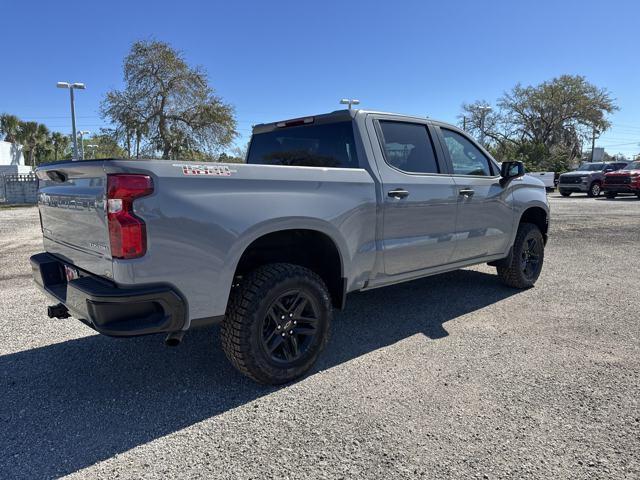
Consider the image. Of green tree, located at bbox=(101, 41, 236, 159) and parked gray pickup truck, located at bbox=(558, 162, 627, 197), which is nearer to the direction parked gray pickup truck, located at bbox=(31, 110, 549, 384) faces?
the parked gray pickup truck

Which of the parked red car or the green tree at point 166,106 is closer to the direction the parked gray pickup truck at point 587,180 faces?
the green tree

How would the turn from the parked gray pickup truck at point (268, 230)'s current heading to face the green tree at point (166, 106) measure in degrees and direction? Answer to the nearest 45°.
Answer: approximately 45° to its left

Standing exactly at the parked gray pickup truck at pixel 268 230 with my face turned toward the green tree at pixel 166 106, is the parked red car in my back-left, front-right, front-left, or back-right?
front-right

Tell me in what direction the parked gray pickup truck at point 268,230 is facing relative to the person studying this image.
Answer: facing away from the viewer and to the right of the viewer

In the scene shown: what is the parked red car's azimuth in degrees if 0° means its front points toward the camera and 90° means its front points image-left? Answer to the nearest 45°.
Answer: approximately 45°

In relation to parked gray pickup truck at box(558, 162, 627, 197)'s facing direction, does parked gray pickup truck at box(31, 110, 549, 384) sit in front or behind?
in front

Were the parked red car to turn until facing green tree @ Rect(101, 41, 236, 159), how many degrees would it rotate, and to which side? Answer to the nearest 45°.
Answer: approximately 45° to its right

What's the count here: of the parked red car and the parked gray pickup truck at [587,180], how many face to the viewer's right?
0

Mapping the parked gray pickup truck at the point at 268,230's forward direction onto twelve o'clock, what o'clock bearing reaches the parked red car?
The parked red car is roughly at 12 o'clock from the parked gray pickup truck.

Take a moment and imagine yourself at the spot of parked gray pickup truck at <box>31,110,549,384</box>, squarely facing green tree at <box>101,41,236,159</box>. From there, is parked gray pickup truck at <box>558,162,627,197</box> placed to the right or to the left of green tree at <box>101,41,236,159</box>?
right

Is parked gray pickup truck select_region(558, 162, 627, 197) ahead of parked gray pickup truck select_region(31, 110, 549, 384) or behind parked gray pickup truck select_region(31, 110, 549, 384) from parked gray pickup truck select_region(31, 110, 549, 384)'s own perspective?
ahead

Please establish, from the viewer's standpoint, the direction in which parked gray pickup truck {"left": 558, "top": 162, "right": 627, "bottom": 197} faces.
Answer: facing the viewer and to the left of the viewer

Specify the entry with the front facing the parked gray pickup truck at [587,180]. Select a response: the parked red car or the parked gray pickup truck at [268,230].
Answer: the parked gray pickup truck at [268,230]

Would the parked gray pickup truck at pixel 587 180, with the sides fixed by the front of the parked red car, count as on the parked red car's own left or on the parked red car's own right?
on the parked red car's own right
